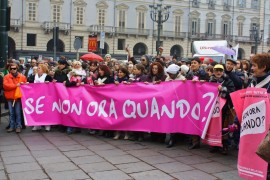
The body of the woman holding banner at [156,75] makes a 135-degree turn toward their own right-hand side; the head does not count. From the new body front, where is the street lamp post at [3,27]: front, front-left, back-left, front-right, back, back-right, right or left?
front

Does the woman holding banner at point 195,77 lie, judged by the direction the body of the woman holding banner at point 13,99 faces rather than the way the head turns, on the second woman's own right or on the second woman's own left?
on the second woman's own left

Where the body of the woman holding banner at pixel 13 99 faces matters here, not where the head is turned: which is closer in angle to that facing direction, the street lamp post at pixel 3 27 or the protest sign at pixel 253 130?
the protest sign

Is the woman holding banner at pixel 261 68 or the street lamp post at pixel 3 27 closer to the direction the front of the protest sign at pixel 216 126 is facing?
the woman holding banner

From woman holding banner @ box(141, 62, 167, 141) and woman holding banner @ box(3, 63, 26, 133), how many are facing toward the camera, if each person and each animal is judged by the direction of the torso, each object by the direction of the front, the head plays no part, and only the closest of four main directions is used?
2

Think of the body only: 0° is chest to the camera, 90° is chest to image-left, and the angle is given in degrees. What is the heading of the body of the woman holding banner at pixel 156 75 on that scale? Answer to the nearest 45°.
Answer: approximately 0°

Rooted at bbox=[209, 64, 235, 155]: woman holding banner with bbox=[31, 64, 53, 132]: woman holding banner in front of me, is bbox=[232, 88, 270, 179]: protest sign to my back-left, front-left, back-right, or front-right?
back-left

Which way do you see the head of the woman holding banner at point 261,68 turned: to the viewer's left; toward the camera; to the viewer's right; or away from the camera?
to the viewer's left

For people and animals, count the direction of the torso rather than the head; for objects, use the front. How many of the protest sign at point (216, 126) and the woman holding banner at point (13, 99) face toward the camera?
2

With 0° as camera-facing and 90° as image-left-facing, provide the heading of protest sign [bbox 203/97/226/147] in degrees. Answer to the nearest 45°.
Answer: approximately 0°
